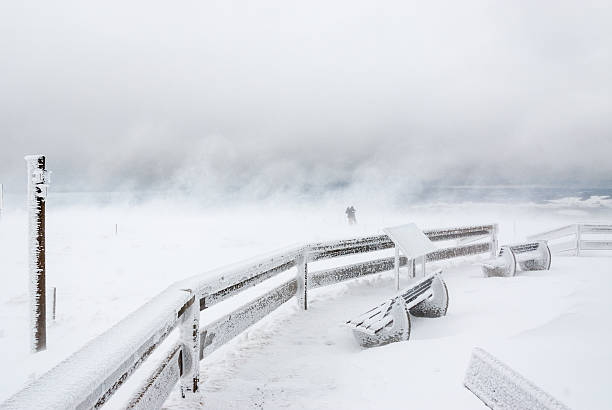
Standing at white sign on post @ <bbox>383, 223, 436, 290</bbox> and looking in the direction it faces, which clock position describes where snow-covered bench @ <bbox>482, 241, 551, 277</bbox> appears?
The snow-covered bench is roughly at 9 o'clock from the white sign on post.

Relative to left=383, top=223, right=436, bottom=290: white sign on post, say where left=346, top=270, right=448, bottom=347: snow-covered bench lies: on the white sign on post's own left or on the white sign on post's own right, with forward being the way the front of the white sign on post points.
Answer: on the white sign on post's own right

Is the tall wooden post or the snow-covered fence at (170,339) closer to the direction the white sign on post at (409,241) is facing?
the snow-covered fence

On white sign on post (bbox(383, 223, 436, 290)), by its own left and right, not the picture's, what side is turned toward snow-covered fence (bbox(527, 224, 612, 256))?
left

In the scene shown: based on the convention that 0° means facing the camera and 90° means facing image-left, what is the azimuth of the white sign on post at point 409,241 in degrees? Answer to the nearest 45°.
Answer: approximately 315°

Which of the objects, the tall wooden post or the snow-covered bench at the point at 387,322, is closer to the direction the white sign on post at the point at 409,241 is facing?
the snow-covered bench

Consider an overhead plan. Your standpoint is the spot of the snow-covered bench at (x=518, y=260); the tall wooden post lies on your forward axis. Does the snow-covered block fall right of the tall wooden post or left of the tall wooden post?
left

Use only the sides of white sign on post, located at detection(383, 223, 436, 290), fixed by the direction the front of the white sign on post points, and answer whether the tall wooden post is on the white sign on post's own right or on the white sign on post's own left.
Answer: on the white sign on post's own right
